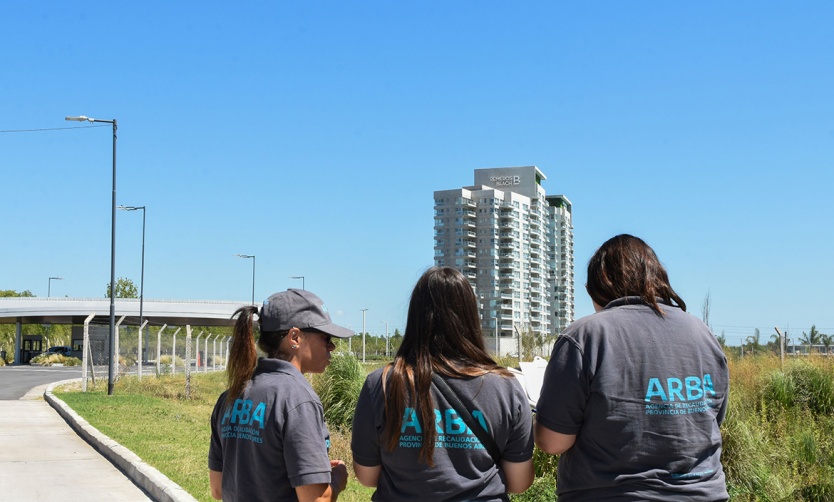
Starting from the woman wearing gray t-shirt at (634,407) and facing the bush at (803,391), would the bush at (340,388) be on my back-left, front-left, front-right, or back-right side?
front-left

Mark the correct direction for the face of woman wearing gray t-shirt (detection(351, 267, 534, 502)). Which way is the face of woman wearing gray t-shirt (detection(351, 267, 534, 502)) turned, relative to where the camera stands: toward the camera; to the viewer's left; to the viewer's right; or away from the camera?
away from the camera

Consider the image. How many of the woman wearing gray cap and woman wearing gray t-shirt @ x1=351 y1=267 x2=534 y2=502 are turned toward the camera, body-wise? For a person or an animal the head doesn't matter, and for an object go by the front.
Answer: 0

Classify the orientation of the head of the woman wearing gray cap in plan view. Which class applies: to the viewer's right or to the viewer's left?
to the viewer's right

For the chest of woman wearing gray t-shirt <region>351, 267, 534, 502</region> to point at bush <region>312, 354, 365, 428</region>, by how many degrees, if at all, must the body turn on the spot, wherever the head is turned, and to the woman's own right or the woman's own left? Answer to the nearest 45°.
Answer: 0° — they already face it

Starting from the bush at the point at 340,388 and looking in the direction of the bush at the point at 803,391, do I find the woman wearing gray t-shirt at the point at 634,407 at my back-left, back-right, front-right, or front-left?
front-right

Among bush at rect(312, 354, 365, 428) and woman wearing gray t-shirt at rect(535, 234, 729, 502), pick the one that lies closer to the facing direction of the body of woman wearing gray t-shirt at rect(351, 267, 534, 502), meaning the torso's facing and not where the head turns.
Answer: the bush

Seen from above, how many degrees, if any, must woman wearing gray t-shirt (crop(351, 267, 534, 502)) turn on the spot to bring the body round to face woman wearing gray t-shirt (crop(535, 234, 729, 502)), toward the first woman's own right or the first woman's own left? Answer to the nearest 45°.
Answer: approximately 90° to the first woman's own right

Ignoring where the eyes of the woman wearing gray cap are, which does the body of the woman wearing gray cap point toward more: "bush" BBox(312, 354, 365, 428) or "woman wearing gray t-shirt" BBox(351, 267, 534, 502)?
the bush

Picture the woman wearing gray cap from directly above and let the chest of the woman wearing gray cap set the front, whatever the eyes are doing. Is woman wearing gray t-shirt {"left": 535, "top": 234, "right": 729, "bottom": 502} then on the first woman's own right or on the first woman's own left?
on the first woman's own right

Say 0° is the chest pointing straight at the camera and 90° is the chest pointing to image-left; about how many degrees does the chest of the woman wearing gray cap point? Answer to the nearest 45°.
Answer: approximately 225°

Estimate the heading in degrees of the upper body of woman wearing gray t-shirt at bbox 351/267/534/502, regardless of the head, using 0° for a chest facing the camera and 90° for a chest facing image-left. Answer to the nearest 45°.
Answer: approximately 180°

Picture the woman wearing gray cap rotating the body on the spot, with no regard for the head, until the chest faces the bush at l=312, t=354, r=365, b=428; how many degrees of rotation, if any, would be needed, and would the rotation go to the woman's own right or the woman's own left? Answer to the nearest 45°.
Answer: approximately 45° to the woman's own left
